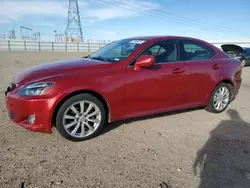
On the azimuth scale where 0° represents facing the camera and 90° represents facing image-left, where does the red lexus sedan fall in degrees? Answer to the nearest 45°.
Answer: approximately 45°
